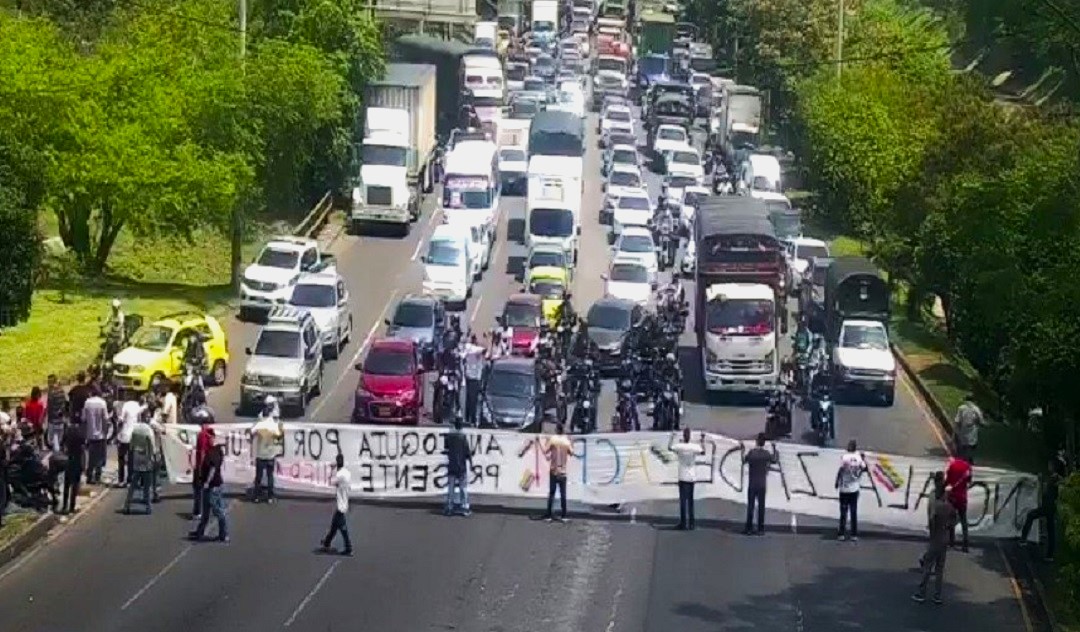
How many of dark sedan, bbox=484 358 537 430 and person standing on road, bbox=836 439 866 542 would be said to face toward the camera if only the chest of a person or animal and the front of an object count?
1

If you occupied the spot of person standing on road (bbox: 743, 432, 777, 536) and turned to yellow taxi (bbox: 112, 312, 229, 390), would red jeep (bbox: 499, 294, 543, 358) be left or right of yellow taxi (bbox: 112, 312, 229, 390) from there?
right

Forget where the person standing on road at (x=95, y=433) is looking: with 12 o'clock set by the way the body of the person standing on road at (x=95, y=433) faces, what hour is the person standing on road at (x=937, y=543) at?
the person standing on road at (x=937, y=543) is roughly at 4 o'clock from the person standing on road at (x=95, y=433).

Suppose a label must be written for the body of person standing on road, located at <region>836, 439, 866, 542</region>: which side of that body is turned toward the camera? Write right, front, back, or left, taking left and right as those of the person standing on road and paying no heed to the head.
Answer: back

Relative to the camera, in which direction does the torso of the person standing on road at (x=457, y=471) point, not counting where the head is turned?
away from the camera

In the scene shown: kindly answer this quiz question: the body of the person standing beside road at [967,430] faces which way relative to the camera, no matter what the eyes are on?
away from the camera

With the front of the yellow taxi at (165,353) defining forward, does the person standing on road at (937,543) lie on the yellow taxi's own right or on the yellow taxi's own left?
on the yellow taxi's own left

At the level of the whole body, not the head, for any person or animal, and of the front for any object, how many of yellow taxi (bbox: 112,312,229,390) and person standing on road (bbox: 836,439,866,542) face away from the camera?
1

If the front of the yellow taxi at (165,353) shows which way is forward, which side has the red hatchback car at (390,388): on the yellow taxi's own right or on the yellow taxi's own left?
on the yellow taxi's own left

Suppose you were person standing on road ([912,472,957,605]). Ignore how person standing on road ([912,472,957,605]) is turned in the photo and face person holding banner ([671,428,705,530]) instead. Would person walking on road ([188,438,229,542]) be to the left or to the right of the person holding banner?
left
